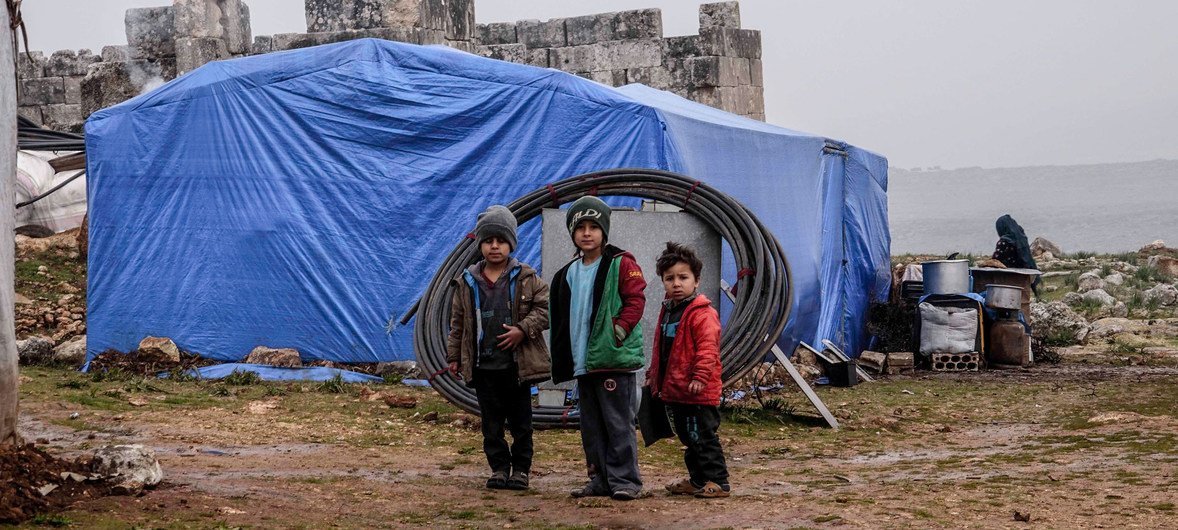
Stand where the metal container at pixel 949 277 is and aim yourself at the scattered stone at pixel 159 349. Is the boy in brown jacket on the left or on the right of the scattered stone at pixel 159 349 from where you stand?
left

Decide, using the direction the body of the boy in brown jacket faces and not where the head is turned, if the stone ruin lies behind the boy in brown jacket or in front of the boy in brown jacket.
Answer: behind

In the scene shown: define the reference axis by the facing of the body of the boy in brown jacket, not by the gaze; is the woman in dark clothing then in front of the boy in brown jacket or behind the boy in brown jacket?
behind

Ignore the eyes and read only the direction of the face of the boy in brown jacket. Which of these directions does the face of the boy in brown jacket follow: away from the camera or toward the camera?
toward the camera

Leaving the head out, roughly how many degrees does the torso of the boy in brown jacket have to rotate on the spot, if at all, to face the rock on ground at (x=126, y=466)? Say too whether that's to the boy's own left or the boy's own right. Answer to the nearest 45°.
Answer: approximately 45° to the boy's own right

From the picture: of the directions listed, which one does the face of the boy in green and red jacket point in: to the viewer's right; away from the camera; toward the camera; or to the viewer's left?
toward the camera

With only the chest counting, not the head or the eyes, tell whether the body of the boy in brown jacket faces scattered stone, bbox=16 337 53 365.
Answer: no

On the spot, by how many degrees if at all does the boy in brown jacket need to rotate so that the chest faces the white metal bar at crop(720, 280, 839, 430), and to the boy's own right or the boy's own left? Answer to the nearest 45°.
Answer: approximately 135° to the boy's own left

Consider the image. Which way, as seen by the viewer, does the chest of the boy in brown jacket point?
toward the camera

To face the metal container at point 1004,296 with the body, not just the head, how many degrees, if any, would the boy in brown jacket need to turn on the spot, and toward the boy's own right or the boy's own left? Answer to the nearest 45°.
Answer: approximately 135° to the boy's own left

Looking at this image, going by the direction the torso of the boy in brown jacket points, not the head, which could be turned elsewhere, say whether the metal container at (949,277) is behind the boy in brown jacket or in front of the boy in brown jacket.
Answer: behind

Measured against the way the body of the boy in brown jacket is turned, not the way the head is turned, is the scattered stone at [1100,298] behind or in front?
behind
